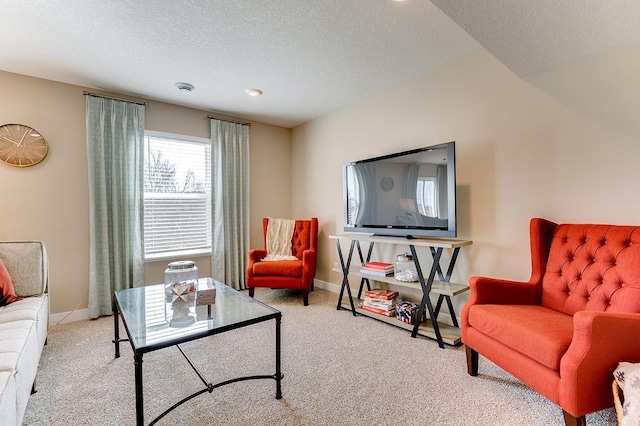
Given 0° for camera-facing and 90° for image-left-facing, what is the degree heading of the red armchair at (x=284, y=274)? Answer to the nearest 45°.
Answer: approximately 45°

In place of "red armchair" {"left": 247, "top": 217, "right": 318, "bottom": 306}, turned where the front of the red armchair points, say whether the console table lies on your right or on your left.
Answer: on your left

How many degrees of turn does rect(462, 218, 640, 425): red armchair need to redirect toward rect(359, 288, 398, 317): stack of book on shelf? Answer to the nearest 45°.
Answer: approximately 45° to its right

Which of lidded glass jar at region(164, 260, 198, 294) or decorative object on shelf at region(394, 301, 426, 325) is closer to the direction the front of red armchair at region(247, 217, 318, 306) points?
the lidded glass jar

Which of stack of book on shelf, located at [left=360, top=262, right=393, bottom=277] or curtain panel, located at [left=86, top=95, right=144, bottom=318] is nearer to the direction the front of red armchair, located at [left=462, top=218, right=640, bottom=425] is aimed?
the curtain panel

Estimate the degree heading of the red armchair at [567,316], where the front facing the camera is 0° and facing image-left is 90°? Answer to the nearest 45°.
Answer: approximately 45°

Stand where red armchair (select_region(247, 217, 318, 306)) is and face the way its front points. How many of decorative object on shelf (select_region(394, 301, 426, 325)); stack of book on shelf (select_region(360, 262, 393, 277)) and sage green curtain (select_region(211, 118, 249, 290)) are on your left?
2
